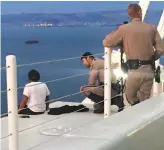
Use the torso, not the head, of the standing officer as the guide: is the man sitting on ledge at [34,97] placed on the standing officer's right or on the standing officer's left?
on the standing officer's left

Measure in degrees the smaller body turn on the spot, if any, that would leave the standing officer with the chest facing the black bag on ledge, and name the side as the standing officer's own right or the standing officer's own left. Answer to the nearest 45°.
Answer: approximately 45° to the standing officer's own left
